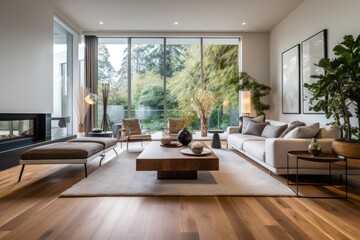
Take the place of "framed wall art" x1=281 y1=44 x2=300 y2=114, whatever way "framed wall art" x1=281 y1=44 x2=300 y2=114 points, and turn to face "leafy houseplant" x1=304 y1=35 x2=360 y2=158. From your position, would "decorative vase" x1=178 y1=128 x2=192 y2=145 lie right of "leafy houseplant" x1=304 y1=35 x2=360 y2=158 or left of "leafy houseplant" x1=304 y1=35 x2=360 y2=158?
right

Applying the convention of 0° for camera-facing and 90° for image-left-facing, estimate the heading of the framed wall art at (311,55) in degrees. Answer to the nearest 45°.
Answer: approximately 45°

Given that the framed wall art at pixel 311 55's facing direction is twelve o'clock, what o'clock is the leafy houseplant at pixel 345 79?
The leafy houseplant is roughly at 10 o'clock from the framed wall art.

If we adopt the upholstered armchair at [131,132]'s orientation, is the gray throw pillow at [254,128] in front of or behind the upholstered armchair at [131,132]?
in front

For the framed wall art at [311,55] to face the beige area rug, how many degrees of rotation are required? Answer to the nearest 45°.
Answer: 0° — it already faces it

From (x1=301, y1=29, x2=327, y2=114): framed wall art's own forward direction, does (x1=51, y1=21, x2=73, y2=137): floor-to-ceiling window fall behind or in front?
in front

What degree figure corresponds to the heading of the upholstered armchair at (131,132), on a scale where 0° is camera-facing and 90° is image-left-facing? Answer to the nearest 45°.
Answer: approximately 315°

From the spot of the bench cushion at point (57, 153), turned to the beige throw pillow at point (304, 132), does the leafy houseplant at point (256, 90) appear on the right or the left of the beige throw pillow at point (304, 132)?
left

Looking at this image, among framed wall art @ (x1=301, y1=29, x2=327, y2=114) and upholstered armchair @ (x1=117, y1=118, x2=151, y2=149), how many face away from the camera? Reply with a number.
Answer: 0

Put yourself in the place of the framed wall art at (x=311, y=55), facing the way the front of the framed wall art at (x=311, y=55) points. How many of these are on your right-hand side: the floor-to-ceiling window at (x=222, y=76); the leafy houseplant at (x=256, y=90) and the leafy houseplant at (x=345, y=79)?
2
